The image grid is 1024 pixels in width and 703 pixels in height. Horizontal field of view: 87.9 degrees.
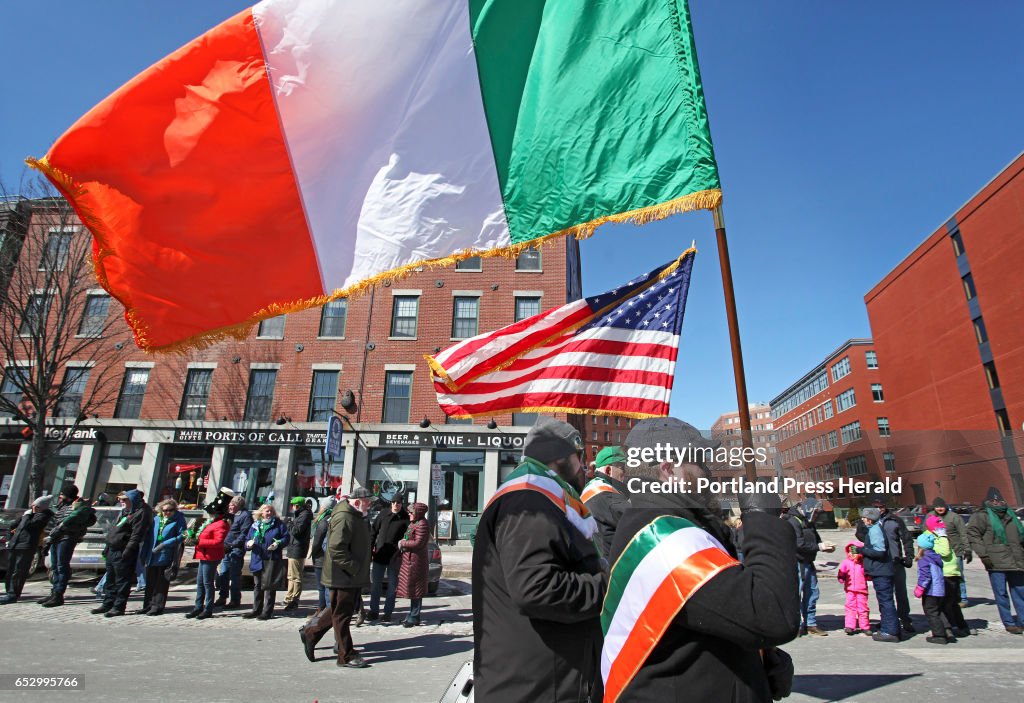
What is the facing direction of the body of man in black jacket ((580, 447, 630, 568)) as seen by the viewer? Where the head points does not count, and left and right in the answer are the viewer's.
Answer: facing to the right of the viewer

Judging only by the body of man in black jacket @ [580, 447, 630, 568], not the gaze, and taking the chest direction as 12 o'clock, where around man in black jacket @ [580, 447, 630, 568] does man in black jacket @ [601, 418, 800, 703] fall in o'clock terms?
man in black jacket @ [601, 418, 800, 703] is roughly at 3 o'clock from man in black jacket @ [580, 447, 630, 568].

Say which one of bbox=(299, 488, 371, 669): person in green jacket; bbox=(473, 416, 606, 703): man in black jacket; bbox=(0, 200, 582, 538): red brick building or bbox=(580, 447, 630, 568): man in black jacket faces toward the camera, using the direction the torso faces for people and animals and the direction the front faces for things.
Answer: the red brick building

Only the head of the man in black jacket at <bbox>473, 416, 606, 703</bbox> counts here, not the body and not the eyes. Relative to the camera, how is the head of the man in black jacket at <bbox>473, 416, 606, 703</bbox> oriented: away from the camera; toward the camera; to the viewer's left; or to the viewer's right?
to the viewer's right

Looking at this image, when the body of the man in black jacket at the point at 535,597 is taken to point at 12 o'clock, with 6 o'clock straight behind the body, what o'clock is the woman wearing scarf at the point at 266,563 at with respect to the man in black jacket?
The woman wearing scarf is roughly at 8 o'clock from the man in black jacket.

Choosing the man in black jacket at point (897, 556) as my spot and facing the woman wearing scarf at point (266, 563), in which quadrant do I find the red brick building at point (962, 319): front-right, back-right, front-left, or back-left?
back-right

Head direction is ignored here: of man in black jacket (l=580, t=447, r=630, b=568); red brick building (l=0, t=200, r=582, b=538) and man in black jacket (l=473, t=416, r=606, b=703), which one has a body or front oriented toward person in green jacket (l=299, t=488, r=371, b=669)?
the red brick building

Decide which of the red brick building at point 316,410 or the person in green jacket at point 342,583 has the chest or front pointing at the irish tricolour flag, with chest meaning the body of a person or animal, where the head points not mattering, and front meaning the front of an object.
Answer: the red brick building
